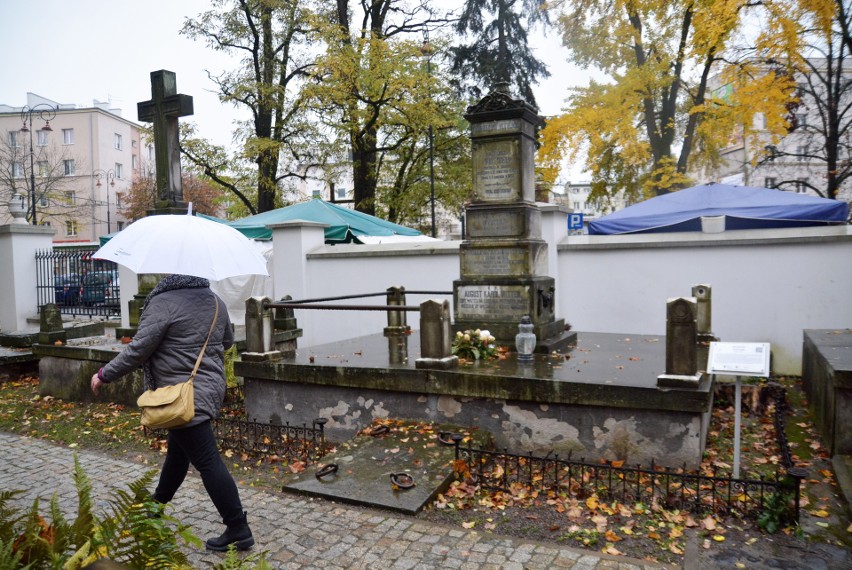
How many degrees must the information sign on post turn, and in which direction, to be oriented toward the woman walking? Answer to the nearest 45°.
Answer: approximately 45° to its right

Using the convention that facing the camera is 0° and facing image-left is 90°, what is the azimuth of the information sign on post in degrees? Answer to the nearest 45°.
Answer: approximately 0°

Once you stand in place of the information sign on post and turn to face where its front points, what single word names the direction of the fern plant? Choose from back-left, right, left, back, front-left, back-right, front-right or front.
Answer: front-right

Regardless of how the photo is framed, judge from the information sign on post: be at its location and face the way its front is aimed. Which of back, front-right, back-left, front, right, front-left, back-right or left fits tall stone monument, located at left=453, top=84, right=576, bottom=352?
back-right

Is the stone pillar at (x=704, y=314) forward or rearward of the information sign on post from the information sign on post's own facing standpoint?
rearward

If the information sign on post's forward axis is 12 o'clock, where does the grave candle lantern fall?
The grave candle lantern is roughly at 4 o'clock from the information sign on post.

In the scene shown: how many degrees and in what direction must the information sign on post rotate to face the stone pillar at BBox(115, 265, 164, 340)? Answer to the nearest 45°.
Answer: approximately 90° to its right

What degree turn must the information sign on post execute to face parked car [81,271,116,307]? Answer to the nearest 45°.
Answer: approximately 90° to its right

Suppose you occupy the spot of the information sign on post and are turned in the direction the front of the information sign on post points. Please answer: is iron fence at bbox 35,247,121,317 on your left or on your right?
on your right

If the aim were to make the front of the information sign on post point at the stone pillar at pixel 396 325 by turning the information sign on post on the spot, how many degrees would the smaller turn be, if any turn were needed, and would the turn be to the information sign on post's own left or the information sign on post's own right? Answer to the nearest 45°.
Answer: approximately 135° to the information sign on post's own right

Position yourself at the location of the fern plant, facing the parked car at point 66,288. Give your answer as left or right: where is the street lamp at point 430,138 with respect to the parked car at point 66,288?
right
